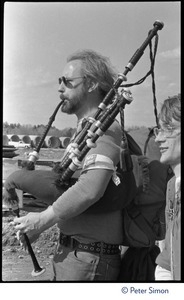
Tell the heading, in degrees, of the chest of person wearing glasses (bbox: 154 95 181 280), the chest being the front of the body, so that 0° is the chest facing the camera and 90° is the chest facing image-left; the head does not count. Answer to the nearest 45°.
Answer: approximately 45°
